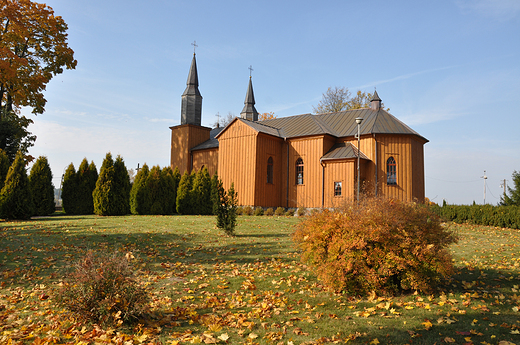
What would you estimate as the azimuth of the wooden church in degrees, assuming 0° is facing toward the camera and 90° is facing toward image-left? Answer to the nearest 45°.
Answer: approximately 135°

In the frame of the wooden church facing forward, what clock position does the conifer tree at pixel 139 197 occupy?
The conifer tree is roughly at 10 o'clock from the wooden church.

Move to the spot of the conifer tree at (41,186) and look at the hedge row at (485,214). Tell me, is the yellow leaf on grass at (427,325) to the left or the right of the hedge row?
right

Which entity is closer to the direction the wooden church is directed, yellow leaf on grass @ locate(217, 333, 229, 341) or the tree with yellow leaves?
the tree with yellow leaves

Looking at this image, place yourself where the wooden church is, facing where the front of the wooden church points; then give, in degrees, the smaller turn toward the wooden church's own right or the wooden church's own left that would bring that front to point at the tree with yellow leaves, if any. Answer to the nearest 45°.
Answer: approximately 45° to the wooden church's own left

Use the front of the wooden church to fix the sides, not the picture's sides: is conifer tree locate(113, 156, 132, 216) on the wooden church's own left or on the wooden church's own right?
on the wooden church's own left

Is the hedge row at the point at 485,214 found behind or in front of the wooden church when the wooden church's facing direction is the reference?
behind

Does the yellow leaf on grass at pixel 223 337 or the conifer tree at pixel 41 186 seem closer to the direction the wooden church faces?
the conifer tree

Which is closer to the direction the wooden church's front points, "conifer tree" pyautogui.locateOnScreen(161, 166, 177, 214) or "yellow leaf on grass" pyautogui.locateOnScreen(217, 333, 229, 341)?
the conifer tree

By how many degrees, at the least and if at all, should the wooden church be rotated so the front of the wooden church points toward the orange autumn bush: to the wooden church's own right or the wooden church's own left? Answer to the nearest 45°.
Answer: approximately 135° to the wooden church's own left

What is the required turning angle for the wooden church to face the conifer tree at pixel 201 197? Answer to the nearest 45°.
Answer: approximately 45° to its left

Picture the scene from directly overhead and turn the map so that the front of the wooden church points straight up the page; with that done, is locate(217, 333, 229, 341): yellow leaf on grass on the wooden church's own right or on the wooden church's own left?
on the wooden church's own left
